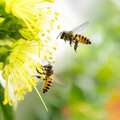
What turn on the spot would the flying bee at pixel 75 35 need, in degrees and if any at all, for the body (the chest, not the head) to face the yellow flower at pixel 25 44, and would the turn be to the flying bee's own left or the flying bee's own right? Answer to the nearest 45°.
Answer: approximately 45° to the flying bee's own left

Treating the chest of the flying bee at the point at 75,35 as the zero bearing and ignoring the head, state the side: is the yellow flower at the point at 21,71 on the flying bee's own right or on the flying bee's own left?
on the flying bee's own left

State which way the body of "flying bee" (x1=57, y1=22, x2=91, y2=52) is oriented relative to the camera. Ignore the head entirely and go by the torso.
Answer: to the viewer's left
